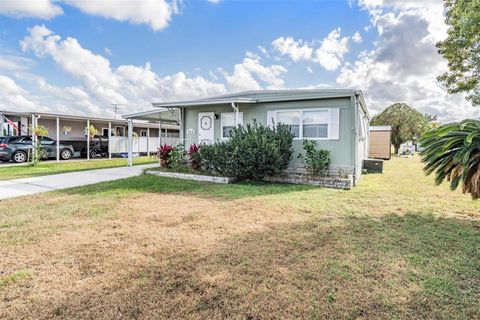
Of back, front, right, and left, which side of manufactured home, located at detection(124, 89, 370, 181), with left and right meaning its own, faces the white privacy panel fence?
right

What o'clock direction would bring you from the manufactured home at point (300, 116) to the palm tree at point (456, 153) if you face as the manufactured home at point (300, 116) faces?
The palm tree is roughly at 10 o'clock from the manufactured home.

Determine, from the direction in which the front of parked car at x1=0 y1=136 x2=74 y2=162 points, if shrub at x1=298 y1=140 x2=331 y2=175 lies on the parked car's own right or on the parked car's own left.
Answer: on the parked car's own right

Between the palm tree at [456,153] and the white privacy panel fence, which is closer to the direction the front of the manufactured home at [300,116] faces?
the palm tree

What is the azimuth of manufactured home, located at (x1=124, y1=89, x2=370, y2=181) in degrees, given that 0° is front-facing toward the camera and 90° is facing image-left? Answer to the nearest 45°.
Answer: approximately 45°

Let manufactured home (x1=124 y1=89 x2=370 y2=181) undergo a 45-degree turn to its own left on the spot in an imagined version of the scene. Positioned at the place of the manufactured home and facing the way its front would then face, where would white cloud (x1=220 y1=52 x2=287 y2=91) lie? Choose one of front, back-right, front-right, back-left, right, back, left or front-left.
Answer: back
